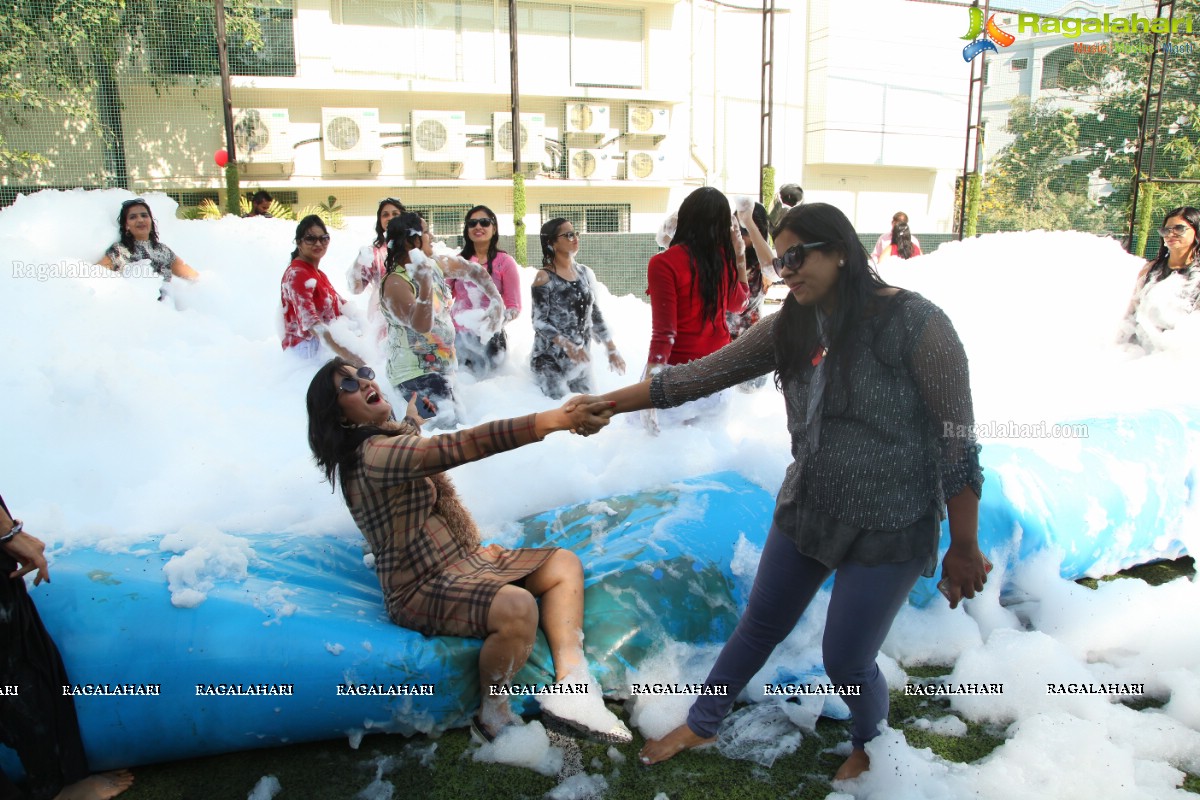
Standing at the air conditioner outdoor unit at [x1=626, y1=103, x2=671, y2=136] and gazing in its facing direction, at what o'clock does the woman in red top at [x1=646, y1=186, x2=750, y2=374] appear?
The woman in red top is roughly at 12 o'clock from the air conditioner outdoor unit.

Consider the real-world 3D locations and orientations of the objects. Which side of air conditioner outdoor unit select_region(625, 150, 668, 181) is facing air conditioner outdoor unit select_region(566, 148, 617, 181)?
right

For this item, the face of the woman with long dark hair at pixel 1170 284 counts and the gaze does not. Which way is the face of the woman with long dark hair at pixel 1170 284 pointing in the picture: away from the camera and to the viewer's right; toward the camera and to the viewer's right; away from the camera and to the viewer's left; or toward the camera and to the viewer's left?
toward the camera and to the viewer's left

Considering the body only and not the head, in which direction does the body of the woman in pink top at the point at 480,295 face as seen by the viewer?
toward the camera

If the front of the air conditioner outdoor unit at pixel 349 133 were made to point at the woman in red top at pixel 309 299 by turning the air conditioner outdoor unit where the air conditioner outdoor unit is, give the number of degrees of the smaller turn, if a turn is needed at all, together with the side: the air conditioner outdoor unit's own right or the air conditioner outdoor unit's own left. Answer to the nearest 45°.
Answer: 0° — it already faces them

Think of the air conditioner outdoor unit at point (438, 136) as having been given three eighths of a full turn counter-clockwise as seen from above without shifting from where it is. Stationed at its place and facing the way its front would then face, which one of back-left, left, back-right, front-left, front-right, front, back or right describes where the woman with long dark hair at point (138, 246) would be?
back-right

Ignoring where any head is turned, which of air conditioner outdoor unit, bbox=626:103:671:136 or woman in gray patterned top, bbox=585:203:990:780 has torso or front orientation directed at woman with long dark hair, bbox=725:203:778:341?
the air conditioner outdoor unit

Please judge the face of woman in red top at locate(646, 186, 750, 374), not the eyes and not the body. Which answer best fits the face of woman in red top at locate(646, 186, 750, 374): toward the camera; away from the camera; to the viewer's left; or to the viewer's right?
away from the camera

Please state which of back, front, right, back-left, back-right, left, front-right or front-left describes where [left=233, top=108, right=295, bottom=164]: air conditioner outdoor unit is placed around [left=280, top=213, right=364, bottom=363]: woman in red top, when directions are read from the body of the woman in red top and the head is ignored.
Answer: back-left

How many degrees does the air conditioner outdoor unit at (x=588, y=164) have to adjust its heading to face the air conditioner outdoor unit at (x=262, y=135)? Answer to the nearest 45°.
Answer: approximately 90° to its right

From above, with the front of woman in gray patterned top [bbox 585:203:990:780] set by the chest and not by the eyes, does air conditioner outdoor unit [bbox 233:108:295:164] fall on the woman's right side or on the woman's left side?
on the woman's right side

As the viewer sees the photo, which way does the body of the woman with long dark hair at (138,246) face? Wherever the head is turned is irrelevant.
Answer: toward the camera

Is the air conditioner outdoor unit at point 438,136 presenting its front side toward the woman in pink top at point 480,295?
yes
